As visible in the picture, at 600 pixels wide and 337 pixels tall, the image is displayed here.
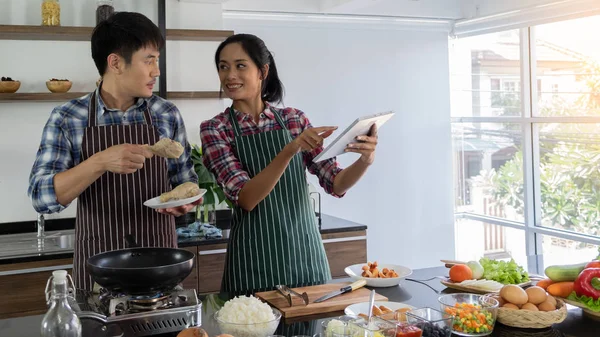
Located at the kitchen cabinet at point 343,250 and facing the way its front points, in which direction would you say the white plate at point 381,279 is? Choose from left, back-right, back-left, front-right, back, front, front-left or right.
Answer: front

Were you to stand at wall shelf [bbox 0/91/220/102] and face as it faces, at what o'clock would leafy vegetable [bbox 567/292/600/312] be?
The leafy vegetable is roughly at 11 o'clock from the wall shelf.

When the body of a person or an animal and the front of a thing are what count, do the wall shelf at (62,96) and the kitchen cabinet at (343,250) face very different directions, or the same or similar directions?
same or similar directions

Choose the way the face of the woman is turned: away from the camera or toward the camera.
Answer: toward the camera

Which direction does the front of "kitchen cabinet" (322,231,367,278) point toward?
toward the camera

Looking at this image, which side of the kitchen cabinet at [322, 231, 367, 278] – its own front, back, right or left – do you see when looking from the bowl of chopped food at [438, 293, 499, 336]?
front

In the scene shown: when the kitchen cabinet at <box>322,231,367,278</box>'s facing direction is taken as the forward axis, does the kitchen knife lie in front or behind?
in front

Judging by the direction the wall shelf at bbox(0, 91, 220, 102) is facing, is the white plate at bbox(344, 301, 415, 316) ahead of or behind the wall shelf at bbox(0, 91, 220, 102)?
ahead

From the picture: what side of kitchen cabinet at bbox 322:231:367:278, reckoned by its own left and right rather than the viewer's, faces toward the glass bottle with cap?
front

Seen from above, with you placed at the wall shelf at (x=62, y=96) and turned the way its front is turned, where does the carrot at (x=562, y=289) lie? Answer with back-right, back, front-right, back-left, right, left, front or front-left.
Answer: front-left

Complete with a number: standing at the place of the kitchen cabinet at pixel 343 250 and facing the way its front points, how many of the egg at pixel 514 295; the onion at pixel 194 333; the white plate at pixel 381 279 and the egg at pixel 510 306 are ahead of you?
4

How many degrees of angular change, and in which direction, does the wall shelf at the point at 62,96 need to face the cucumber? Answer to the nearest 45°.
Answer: approximately 45° to its left

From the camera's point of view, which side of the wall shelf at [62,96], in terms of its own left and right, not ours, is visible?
front

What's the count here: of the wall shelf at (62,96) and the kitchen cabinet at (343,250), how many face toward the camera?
2

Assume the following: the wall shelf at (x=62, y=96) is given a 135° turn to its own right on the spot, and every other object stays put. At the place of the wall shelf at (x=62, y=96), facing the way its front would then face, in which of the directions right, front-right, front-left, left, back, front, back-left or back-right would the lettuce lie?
back
